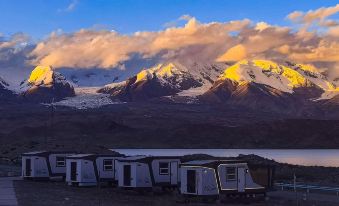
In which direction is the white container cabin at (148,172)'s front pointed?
toward the camera

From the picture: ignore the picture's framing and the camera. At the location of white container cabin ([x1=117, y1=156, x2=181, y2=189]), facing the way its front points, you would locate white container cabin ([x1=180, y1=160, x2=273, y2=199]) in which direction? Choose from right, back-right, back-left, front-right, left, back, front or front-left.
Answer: front-left
